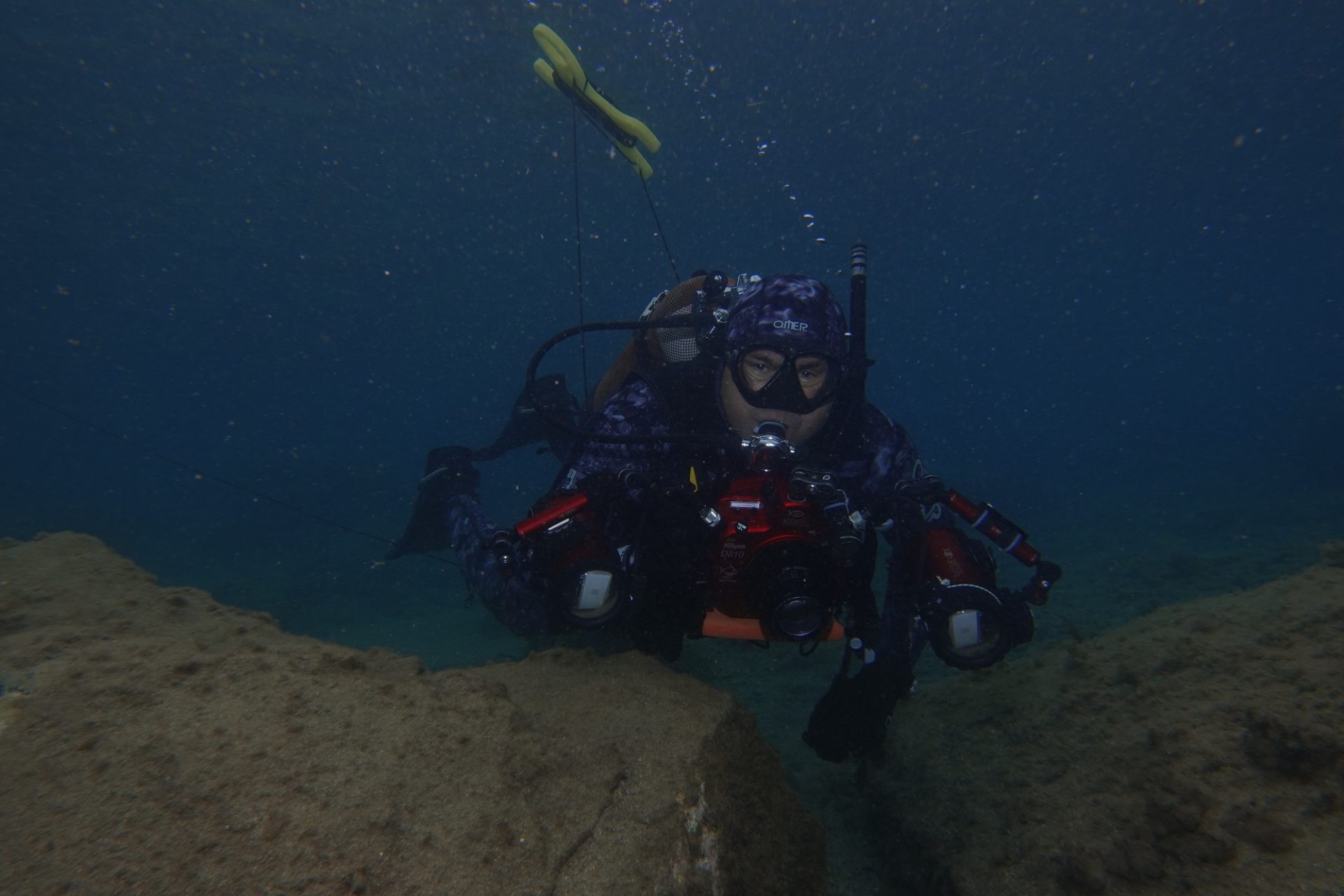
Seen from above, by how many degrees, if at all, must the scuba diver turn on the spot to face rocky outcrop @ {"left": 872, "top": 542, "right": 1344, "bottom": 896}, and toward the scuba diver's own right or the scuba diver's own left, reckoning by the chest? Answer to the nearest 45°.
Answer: approximately 90° to the scuba diver's own left

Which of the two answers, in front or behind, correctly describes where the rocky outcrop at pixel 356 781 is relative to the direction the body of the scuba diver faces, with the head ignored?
in front

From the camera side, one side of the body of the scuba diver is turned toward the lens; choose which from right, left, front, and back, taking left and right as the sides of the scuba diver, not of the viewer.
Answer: front

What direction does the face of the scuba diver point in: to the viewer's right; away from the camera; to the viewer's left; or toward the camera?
toward the camera
